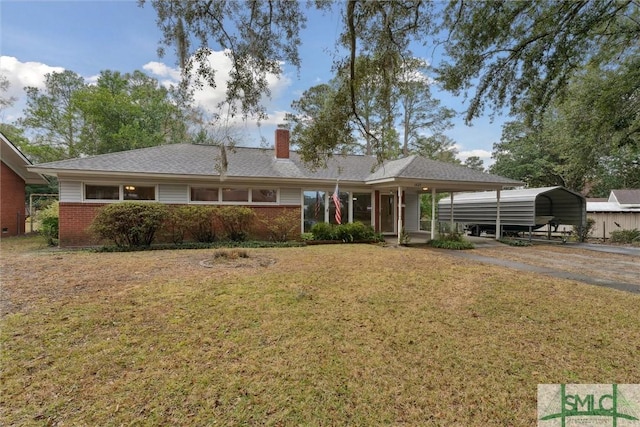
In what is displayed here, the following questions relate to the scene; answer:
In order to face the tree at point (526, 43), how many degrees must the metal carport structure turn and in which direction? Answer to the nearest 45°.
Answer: approximately 45° to its right

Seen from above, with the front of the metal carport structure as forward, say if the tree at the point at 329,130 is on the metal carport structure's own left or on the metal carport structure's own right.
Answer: on the metal carport structure's own right

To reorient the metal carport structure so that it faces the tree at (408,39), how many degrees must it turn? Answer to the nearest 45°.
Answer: approximately 45° to its right
